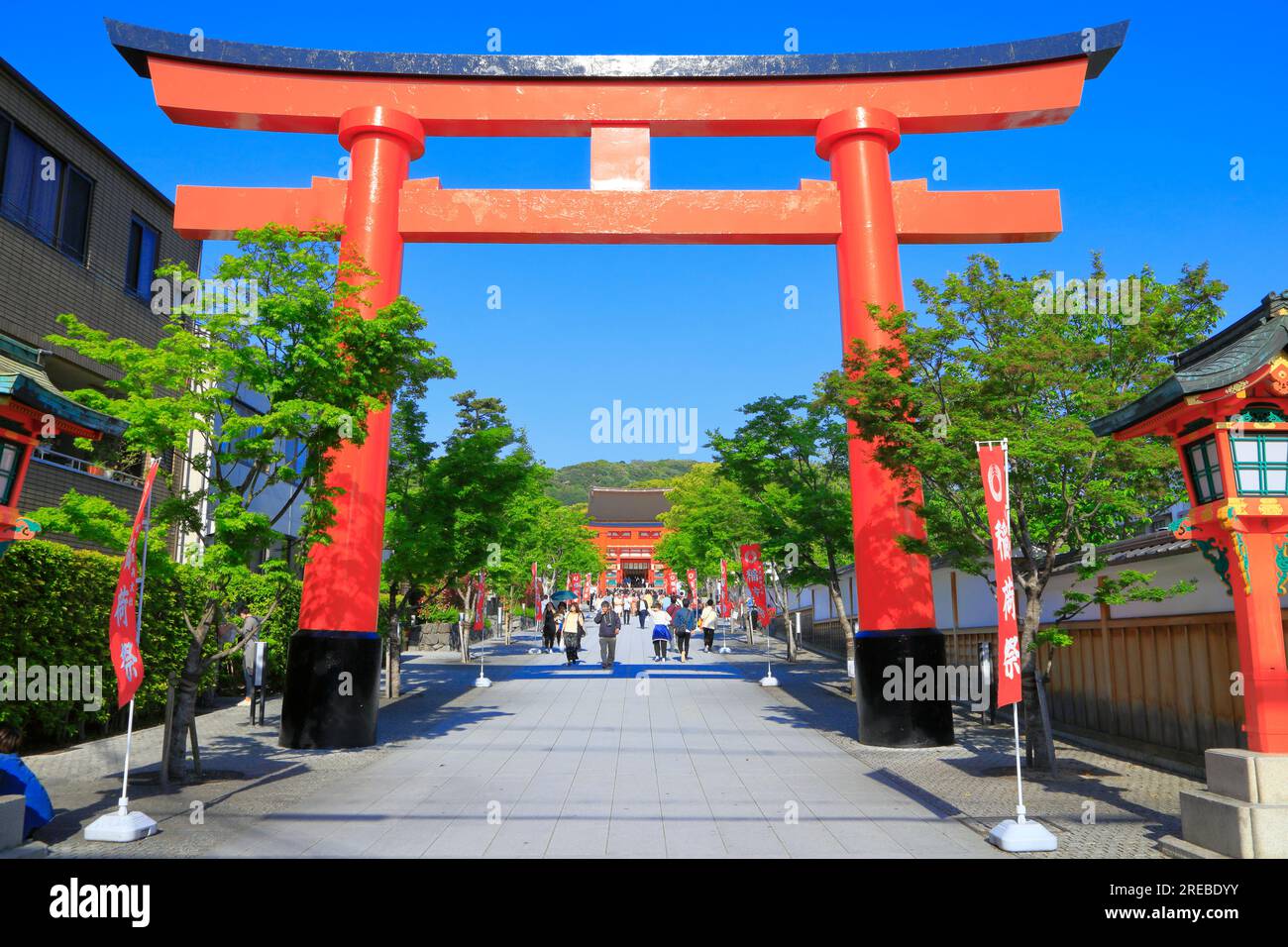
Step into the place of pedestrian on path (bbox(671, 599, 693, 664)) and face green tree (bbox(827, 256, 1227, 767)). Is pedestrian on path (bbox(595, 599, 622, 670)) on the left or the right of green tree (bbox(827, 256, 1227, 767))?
right

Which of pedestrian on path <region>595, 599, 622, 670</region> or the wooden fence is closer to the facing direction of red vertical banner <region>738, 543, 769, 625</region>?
the wooden fence

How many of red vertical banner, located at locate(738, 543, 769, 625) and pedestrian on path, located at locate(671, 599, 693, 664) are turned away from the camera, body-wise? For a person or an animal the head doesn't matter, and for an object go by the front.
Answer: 1

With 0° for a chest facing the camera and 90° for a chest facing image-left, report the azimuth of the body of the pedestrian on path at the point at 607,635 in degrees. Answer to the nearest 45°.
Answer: approximately 0°

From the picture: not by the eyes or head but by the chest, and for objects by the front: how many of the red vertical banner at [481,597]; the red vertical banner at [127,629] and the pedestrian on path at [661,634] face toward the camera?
2

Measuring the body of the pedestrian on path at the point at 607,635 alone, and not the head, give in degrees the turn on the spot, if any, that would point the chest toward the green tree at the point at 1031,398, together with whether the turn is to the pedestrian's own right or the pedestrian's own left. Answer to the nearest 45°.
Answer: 0° — they already face it
